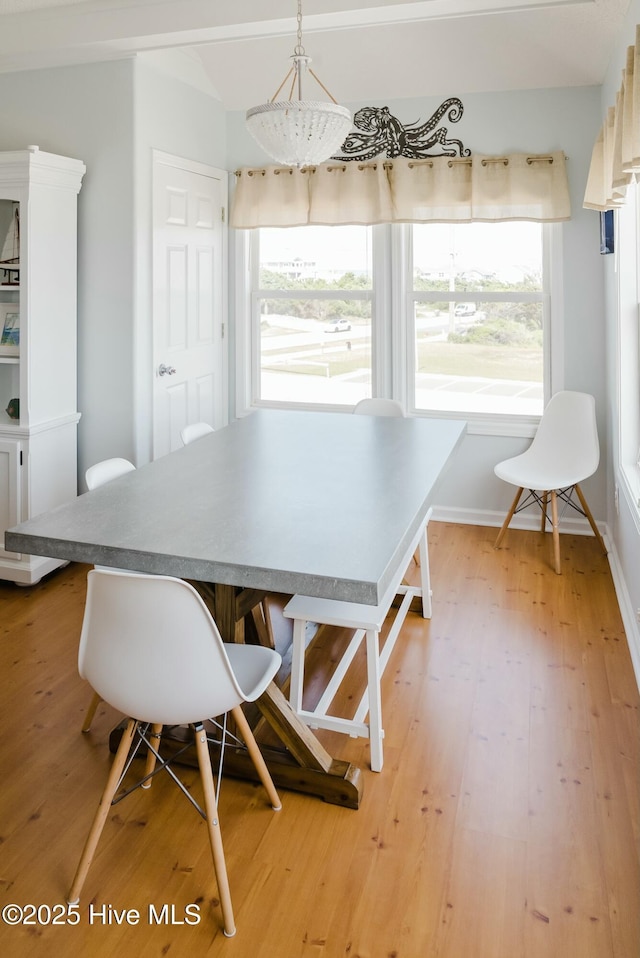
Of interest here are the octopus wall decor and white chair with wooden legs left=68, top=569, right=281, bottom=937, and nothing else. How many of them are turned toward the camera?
1

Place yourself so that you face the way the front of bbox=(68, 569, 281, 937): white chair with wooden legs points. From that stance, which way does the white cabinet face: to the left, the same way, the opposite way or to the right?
the opposite way

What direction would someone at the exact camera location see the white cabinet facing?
facing the viewer and to the left of the viewer

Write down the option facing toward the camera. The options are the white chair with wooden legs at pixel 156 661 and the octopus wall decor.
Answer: the octopus wall decor

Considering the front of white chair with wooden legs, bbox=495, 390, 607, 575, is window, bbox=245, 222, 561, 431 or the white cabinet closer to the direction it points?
the white cabinet

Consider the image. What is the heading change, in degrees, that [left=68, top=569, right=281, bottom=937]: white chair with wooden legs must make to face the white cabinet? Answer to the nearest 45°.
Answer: approximately 45° to its left

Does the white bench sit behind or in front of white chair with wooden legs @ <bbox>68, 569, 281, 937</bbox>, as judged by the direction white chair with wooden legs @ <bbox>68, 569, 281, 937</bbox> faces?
in front

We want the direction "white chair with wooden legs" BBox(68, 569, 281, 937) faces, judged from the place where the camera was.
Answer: facing away from the viewer and to the right of the viewer
